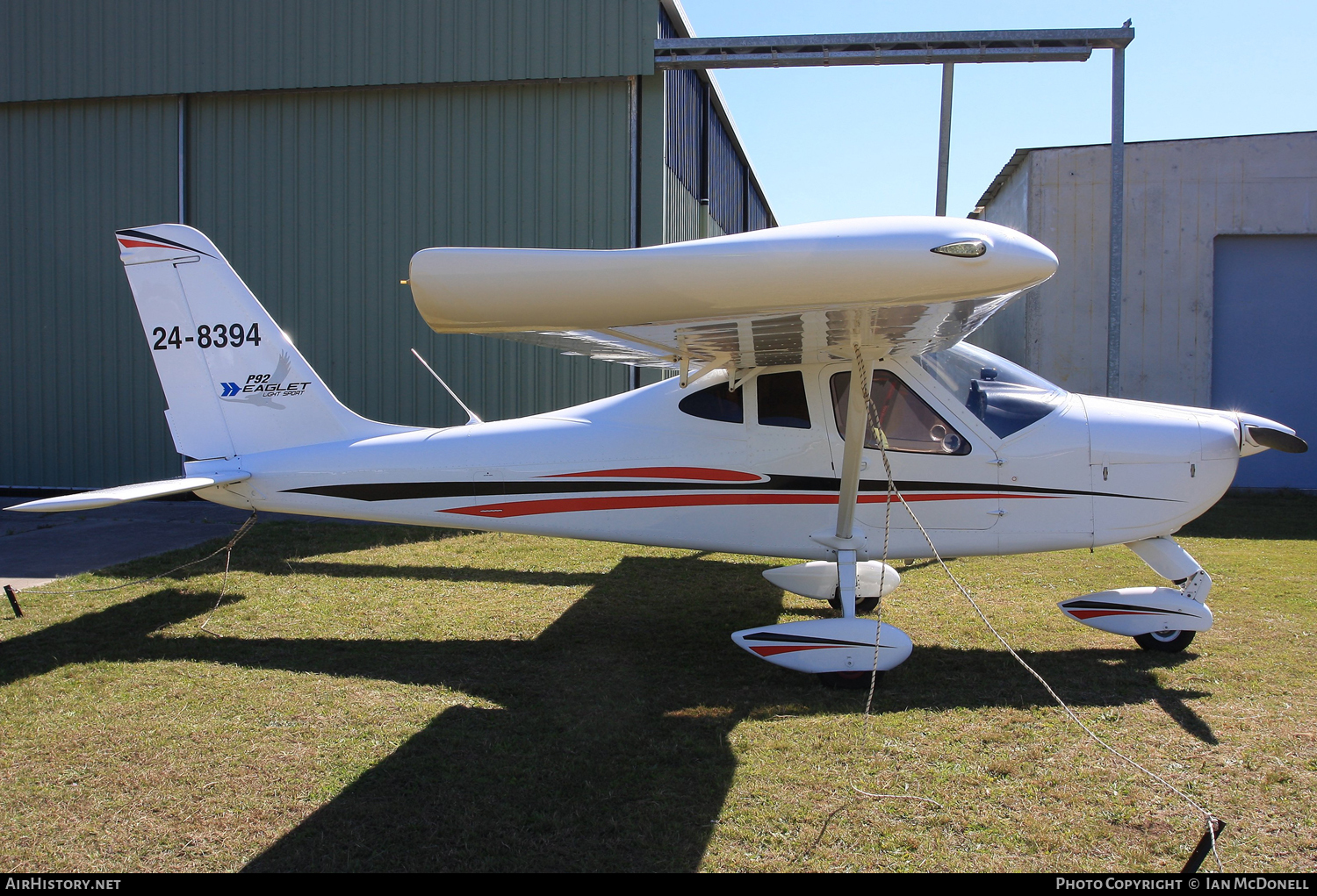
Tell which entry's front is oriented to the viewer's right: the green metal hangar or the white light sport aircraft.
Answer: the white light sport aircraft

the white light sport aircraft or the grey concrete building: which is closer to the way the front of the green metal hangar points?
the white light sport aircraft

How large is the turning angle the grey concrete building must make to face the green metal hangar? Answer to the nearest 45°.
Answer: approximately 45° to its right

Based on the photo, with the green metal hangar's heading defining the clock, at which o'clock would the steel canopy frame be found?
The steel canopy frame is roughly at 10 o'clock from the green metal hangar.

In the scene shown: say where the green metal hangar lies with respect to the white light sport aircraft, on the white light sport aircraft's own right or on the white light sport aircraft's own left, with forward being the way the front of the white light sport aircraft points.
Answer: on the white light sport aircraft's own left

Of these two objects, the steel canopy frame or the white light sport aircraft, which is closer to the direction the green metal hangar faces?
the white light sport aircraft

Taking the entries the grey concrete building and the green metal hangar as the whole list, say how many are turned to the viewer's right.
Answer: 0

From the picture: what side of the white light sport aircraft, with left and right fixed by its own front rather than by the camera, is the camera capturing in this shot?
right

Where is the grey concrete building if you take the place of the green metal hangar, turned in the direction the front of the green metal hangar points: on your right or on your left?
on your left

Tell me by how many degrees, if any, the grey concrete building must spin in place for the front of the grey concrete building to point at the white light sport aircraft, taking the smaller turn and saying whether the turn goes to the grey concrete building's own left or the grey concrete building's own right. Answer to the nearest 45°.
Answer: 0° — it already faces it

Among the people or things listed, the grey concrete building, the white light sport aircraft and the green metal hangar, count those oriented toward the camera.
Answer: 2
